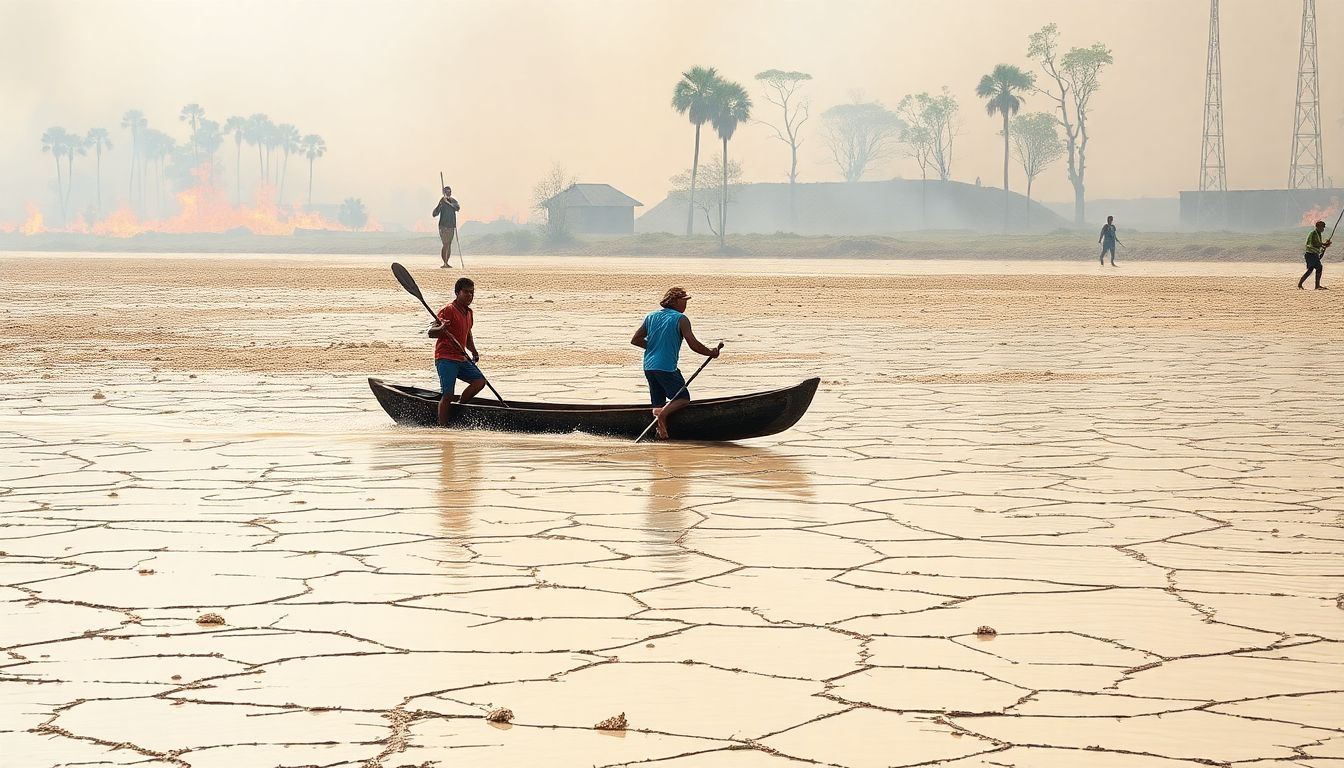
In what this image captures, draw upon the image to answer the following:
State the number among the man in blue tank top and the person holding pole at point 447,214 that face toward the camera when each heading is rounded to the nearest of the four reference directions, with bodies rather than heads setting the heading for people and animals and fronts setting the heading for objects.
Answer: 1

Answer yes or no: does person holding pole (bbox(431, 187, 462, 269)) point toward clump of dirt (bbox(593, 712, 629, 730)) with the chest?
yes

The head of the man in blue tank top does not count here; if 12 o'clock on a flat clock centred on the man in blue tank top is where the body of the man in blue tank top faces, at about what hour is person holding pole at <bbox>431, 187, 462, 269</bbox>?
The person holding pole is roughly at 10 o'clock from the man in blue tank top.

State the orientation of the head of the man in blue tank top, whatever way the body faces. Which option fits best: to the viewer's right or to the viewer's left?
to the viewer's right

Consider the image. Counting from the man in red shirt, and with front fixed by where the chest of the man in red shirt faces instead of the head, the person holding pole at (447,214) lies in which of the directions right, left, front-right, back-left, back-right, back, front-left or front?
back-left

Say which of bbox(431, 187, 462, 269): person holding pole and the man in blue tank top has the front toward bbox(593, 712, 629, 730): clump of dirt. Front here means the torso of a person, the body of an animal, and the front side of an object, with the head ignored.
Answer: the person holding pole

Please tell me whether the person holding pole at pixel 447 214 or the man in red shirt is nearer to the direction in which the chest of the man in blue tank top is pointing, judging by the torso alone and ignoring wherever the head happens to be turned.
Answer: the person holding pole

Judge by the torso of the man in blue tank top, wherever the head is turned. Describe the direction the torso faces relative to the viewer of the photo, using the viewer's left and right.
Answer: facing away from the viewer and to the right of the viewer

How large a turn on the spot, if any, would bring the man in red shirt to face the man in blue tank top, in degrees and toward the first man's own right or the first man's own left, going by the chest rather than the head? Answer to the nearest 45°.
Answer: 0° — they already face them

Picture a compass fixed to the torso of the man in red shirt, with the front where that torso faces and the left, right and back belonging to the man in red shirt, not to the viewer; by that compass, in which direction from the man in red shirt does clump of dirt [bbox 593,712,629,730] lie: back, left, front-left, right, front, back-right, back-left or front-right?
front-right

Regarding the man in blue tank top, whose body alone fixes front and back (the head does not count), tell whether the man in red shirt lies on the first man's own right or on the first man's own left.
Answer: on the first man's own left

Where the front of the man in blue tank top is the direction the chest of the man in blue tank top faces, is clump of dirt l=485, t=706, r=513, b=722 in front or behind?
behind

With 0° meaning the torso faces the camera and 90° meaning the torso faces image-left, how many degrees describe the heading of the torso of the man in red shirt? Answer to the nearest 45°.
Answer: approximately 315°
